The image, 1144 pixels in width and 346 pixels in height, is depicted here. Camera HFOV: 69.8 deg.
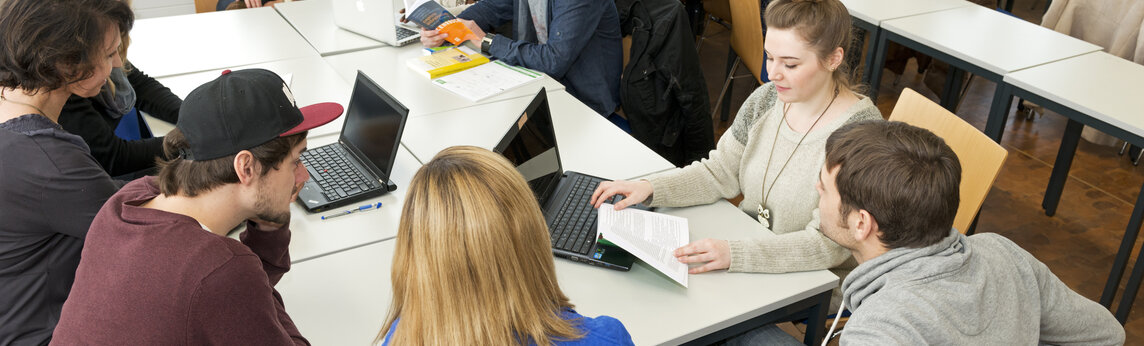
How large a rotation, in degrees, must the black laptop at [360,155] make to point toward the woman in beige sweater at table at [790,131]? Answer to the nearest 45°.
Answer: approximately 135° to its left

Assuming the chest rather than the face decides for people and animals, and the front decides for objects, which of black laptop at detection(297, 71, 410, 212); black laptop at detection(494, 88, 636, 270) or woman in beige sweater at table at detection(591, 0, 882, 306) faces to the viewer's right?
black laptop at detection(494, 88, 636, 270)

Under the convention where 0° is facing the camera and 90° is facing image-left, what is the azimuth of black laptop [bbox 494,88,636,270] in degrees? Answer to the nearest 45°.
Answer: approximately 270°

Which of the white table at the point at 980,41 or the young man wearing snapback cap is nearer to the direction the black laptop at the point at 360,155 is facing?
the young man wearing snapback cap

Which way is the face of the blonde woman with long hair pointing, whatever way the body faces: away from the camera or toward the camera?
away from the camera

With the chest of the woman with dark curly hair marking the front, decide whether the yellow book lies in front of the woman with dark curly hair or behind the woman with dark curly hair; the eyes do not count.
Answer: in front

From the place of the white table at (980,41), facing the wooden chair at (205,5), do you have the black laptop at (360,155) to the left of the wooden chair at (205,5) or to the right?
left

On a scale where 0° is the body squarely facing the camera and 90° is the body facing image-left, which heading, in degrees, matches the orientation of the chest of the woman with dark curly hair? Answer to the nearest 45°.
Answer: approximately 225°

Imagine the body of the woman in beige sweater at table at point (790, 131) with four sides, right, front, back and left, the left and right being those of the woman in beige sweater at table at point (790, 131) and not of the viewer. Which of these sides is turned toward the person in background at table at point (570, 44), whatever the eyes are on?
right
